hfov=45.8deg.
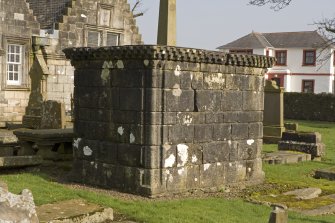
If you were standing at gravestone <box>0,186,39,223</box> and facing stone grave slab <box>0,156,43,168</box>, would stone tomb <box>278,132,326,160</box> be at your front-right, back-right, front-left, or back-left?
front-right

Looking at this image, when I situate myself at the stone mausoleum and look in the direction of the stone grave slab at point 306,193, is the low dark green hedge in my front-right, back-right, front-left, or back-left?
front-left

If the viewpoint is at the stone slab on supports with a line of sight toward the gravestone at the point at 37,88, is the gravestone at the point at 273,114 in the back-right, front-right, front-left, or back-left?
front-right

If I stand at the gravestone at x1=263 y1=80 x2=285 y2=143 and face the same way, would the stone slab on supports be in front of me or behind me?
in front

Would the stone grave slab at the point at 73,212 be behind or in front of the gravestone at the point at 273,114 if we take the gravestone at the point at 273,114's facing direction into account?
in front

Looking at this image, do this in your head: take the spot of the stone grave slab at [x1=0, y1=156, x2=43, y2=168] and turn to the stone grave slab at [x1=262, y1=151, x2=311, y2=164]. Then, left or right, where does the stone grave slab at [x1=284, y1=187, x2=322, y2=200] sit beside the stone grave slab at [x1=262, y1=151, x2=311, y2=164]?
right

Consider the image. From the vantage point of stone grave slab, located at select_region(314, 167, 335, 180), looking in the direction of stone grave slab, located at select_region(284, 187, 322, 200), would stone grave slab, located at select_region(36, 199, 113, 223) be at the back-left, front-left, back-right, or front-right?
front-right

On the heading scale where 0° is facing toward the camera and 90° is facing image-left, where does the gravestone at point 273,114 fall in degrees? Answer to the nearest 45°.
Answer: approximately 45°

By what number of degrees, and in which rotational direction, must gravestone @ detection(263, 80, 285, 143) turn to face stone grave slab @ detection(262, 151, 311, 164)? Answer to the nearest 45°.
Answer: approximately 45° to its left

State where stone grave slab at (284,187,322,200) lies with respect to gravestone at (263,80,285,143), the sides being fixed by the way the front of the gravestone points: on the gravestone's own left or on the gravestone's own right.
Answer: on the gravestone's own left

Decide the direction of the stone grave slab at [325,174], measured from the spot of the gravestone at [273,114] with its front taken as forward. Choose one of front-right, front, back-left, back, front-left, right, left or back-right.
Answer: front-left
